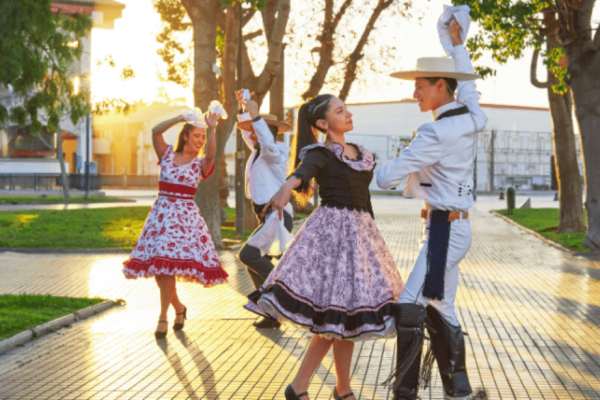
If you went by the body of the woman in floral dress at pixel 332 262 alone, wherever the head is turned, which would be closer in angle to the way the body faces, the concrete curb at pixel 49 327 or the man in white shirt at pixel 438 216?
the man in white shirt

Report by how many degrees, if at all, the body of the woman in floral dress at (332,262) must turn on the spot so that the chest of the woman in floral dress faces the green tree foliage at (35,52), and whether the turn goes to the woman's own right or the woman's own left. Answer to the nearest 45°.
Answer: approximately 180°

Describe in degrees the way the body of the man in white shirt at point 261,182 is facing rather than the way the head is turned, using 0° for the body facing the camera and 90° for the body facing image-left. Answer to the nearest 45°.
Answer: approximately 90°

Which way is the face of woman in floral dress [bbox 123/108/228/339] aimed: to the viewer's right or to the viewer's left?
to the viewer's right

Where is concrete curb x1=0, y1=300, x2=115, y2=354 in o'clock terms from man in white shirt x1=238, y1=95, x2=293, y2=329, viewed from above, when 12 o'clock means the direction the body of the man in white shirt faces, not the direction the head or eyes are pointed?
The concrete curb is roughly at 12 o'clock from the man in white shirt.

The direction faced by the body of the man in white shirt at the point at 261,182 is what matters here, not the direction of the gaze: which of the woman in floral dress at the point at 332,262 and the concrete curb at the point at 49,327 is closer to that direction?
the concrete curb

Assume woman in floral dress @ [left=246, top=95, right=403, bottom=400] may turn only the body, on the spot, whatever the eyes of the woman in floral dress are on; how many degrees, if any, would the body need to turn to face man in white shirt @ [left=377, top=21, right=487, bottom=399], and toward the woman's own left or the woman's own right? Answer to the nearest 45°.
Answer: approximately 45° to the woman's own left

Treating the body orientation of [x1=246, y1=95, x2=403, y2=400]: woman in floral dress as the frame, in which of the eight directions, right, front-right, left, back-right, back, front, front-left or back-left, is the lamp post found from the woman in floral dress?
back-left

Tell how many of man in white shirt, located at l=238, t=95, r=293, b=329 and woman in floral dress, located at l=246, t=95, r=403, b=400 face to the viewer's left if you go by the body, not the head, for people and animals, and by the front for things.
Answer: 1

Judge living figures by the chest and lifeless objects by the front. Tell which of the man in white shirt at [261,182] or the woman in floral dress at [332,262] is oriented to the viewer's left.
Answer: the man in white shirt

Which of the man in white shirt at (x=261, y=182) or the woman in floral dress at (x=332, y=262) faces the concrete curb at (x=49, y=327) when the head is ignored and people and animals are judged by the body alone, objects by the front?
the man in white shirt

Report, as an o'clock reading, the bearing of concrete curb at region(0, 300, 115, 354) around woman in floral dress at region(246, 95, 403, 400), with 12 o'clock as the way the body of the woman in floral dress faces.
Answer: The concrete curb is roughly at 6 o'clock from the woman in floral dress.

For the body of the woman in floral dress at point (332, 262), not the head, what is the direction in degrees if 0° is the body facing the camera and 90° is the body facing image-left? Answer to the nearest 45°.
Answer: approximately 315°
